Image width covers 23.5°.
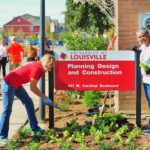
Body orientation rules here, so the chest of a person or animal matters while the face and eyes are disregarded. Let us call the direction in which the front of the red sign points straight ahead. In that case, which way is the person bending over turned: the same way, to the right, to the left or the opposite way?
to the left

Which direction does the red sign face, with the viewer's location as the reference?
facing the viewer

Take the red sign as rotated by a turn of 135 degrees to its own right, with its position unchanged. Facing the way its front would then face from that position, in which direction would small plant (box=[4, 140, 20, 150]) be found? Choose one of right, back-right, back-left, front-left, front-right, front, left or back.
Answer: left

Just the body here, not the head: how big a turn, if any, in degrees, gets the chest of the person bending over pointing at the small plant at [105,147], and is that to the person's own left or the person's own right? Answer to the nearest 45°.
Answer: approximately 45° to the person's own right

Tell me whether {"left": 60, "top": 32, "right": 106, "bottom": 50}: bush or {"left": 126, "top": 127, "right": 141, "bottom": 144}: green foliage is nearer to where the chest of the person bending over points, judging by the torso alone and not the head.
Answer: the green foliage

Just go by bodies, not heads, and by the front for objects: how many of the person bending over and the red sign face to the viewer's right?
1

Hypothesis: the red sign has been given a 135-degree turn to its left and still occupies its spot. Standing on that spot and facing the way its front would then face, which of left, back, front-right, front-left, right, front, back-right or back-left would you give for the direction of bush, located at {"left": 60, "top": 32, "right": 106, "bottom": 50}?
front-left

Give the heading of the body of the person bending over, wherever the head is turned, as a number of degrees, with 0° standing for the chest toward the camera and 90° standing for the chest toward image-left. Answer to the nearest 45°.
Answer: approximately 270°
